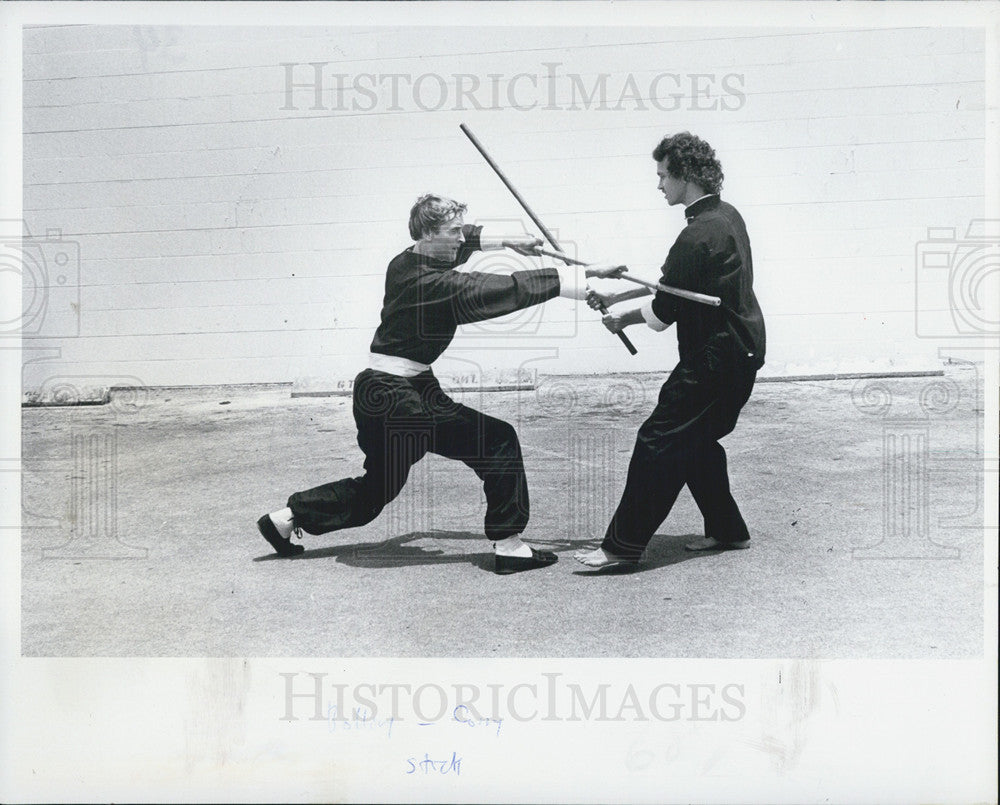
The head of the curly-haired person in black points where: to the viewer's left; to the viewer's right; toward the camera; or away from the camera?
to the viewer's left

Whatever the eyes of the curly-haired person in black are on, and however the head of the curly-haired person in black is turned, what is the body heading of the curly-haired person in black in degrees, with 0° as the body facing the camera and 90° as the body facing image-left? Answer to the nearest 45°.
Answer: approximately 90°
